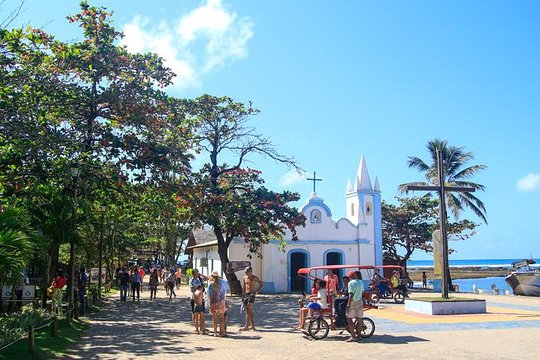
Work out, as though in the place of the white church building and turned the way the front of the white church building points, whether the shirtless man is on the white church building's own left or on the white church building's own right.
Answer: on the white church building's own right

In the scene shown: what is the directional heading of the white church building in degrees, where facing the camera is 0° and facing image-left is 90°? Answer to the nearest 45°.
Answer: approximately 315°

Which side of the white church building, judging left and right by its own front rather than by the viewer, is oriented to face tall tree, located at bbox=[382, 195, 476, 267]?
left

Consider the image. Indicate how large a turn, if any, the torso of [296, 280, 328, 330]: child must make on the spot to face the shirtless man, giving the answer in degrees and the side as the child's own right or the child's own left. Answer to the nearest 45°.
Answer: approximately 45° to the child's own right

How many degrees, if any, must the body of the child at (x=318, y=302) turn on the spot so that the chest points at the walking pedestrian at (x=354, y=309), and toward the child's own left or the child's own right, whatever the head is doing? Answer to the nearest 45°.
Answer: approximately 135° to the child's own left

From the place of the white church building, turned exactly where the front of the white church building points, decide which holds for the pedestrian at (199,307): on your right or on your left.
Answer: on your right

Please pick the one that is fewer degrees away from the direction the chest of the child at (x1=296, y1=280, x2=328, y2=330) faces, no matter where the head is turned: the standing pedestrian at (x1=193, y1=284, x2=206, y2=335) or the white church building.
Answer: the standing pedestrian
